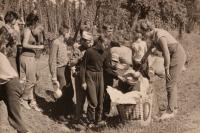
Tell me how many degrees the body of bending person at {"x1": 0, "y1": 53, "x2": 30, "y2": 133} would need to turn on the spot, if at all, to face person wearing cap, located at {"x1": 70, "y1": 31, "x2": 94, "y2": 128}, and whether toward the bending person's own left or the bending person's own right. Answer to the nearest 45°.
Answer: approximately 135° to the bending person's own right

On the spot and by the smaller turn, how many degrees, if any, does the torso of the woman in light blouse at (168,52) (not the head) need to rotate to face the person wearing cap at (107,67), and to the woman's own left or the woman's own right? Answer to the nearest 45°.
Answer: approximately 45° to the woman's own left

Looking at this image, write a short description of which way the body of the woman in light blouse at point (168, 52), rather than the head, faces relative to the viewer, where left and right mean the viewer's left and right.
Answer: facing to the left of the viewer
